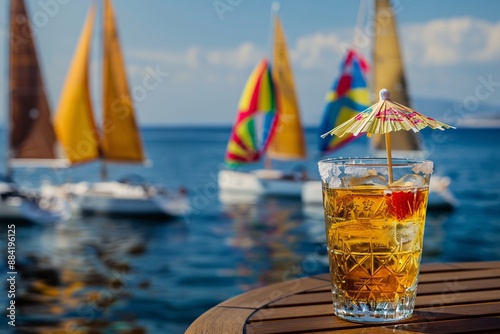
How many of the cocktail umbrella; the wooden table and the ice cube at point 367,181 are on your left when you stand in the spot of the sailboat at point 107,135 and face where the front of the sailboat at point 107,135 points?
3

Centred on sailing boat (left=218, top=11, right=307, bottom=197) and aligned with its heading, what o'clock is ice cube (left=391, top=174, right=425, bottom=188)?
The ice cube is roughly at 9 o'clock from the sailing boat.

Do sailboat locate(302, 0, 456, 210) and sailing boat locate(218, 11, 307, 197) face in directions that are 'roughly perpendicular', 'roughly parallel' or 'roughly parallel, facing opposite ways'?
roughly parallel

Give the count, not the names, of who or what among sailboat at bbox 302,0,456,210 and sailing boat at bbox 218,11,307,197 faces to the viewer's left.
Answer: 2

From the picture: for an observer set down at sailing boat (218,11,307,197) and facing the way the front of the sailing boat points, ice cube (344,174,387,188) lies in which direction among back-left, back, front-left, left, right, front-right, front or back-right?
left

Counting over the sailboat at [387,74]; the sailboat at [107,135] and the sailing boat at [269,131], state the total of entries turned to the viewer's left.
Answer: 3

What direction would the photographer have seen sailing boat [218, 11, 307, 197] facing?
facing to the left of the viewer

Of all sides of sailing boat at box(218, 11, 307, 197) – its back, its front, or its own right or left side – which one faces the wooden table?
left

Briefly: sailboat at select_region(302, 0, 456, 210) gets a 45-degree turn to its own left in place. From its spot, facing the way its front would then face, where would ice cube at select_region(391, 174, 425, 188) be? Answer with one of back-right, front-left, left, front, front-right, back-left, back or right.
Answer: front-left

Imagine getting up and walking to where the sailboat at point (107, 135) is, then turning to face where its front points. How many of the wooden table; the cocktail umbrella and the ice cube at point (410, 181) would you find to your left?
3

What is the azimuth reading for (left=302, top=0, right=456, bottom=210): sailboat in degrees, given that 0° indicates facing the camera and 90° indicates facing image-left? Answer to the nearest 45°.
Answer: approximately 90°

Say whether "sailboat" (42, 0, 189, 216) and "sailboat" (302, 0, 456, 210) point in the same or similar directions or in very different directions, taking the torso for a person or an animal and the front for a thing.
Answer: same or similar directions

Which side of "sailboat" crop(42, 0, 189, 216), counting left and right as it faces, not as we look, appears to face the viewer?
left

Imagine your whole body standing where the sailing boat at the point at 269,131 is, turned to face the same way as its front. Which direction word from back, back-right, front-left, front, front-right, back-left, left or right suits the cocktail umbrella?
left

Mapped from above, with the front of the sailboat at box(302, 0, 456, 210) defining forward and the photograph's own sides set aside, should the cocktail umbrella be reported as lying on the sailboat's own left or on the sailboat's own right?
on the sailboat's own left

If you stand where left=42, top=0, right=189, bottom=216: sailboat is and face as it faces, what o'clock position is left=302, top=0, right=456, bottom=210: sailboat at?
left=302, top=0, right=456, bottom=210: sailboat is roughly at 6 o'clock from left=42, top=0, right=189, bottom=216: sailboat.

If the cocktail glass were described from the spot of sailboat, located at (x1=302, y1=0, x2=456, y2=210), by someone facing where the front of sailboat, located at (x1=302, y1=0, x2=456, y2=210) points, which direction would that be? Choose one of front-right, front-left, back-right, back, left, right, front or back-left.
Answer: left

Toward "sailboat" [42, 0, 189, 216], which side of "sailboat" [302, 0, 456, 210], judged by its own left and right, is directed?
front

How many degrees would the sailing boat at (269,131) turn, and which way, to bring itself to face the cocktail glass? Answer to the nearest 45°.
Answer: approximately 90° to its left
